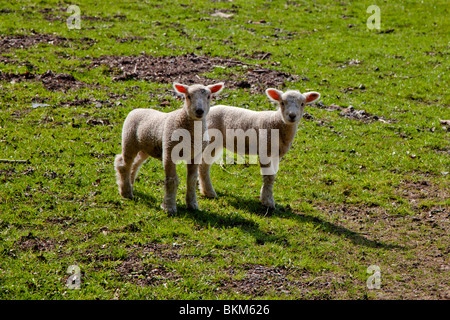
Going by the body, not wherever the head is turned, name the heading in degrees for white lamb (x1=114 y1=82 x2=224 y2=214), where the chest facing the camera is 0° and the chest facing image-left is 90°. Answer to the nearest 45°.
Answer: approximately 315°
